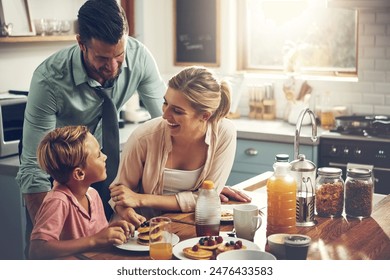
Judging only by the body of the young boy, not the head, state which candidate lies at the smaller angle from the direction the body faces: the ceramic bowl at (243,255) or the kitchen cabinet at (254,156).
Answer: the ceramic bowl

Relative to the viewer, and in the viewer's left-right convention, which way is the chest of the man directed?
facing the viewer and to the right of the viewer

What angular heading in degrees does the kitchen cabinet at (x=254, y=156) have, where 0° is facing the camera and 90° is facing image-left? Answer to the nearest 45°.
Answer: approximately 0°

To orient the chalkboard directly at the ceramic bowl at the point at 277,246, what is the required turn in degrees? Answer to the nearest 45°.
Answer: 0° — it already faces it

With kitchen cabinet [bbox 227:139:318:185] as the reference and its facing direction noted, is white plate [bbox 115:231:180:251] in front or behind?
in front

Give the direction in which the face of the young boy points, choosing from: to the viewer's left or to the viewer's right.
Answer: to the viewer's right

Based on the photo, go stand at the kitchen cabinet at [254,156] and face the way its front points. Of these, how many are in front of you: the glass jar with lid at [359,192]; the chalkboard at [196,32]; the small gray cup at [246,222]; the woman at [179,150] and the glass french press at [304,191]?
4

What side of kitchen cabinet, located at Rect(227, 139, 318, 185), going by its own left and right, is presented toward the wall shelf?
right

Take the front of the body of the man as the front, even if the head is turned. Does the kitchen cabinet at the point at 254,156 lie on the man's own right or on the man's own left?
on the man's own left

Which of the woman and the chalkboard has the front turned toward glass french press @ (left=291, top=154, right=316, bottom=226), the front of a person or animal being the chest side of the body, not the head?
the chalkboard

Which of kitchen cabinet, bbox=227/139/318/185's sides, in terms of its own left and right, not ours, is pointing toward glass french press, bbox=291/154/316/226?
front

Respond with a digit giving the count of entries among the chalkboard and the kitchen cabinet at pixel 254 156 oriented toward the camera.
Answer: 2
